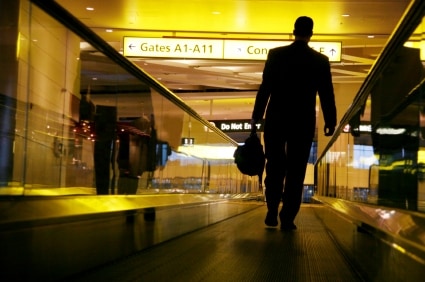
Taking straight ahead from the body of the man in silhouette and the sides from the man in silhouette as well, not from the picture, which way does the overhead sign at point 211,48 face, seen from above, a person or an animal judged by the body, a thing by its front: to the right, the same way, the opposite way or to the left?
the opposite way

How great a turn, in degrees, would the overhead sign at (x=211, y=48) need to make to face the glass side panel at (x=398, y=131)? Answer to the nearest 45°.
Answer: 0° — it already faces it

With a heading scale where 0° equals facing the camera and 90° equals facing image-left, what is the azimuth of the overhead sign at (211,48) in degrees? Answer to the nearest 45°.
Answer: approximately 0°

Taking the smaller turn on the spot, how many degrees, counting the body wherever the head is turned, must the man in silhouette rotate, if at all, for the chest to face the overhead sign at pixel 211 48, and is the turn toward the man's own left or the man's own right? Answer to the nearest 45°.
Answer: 0° — they already face it

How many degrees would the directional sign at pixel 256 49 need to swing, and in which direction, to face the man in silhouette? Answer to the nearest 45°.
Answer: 0° — it already faces them

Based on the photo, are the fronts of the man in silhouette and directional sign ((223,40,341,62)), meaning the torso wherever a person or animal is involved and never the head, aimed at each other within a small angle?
yes

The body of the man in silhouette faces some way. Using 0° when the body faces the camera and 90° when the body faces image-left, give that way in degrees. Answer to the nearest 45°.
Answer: approximately 180°
